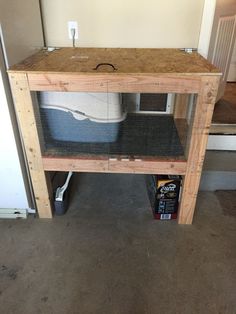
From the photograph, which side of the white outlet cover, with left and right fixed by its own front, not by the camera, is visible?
front

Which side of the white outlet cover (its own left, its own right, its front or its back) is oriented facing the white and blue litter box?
front

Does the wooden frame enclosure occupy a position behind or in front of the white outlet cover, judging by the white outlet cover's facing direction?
in front
